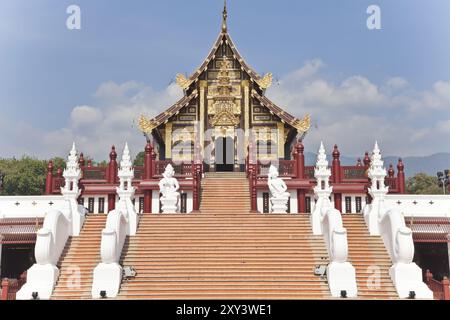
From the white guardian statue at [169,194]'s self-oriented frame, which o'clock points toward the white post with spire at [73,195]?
The white post with spire is roughly at 2 o'clock from the white guardian statue.

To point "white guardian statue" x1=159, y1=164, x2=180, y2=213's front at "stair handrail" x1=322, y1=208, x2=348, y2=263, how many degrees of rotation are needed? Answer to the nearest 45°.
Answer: approximately 45° to its left

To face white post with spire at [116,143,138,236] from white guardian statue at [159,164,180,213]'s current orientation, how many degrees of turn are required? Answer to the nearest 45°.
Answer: approximately 45° to its right

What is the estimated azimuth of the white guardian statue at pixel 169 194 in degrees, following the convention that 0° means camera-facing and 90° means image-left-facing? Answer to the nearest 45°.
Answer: approximately 0°

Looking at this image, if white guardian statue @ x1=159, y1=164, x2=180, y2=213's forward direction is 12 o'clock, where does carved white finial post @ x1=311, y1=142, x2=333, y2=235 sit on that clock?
The carved white finial post is roughly at 10 o'clock from the white guardian statue.

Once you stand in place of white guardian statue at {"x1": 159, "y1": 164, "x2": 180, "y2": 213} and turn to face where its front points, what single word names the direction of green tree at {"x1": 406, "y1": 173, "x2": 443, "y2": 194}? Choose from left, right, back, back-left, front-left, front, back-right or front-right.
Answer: back-left

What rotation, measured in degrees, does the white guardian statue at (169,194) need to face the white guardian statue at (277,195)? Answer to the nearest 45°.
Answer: approximately 90° to its left

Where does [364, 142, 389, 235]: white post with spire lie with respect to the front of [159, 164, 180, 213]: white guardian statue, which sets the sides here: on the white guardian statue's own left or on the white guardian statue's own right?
on the white guardian statue's own left
